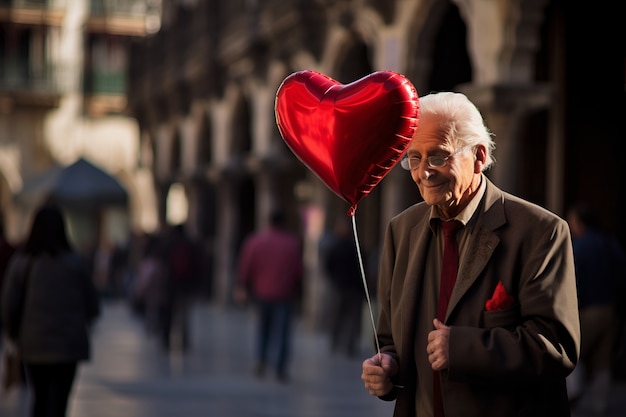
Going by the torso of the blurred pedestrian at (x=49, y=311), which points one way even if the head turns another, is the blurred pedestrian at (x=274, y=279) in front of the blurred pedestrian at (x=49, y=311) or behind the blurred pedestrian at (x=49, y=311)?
in front

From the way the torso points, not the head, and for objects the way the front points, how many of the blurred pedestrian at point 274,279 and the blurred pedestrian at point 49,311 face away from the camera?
2

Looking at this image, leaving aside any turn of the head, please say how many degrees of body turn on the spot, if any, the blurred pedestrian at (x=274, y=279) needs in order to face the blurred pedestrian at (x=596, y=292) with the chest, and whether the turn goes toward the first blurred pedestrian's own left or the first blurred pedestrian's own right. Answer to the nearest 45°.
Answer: approximately 135° to the first blurred pedestrian's own right

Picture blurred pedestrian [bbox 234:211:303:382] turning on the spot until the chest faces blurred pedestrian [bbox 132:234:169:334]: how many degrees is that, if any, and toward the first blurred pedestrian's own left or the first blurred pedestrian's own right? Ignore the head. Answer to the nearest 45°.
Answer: approximately 45° to the first blurred pedestrian's own left

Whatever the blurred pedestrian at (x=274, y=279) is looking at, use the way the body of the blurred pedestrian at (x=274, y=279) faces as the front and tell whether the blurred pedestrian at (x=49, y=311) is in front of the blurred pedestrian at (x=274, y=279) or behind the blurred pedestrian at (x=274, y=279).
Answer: behind

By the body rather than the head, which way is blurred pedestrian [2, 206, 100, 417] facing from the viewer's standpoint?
away from the camera

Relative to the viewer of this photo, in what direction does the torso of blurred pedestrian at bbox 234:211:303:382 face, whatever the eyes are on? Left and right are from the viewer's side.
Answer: facing away from the viewer

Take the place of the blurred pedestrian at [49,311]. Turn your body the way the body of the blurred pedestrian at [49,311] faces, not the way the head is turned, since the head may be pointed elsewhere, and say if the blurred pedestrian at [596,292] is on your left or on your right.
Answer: on your right

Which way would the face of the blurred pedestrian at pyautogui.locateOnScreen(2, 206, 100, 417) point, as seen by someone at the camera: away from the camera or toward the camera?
away from the camera

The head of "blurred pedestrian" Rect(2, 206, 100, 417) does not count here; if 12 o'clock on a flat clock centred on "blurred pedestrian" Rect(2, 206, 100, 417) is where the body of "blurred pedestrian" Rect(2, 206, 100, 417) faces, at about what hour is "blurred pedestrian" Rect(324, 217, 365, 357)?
"blurred pedestrian" Rect(324, 217, 365, 357) is roughly at 1 o'clock from "blurred pedestrian" Rect(2, 206, 100, 417).
